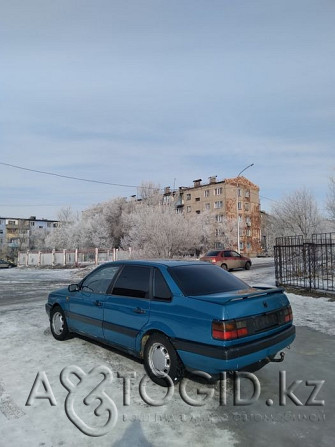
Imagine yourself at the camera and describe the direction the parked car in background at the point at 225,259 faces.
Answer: facing away from the viewer and to the right of the viewer

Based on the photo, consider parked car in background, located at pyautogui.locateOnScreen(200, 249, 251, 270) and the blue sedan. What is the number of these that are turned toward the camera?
0

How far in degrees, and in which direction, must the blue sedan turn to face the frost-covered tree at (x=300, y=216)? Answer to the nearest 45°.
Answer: approximately 90° to its right

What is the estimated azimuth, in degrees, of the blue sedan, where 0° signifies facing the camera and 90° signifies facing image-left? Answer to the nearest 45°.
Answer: approximately 135°

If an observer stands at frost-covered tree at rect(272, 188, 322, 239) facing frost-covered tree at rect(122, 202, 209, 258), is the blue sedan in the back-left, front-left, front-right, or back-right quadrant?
front-left

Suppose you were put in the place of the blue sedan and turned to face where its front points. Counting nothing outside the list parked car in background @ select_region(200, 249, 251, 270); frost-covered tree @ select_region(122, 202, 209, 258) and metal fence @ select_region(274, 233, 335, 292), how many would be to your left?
0

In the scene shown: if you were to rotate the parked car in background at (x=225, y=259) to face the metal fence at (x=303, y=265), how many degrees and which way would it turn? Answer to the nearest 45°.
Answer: approximately 135° to its right

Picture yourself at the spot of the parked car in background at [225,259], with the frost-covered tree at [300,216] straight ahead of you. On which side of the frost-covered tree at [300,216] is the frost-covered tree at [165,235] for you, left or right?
left

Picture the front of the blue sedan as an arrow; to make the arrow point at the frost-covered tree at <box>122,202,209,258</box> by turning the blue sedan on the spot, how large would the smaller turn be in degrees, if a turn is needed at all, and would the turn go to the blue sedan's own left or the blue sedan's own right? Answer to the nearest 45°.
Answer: approximately 45° to the blue sedan's own right

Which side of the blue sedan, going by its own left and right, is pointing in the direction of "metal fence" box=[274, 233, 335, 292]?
right

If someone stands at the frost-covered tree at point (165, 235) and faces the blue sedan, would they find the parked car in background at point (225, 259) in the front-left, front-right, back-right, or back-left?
front-left
